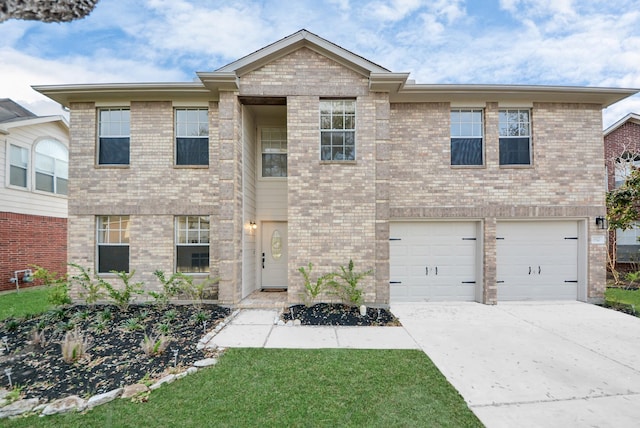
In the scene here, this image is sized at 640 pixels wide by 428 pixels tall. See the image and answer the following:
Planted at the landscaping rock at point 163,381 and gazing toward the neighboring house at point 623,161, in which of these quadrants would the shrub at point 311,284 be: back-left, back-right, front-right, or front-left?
front-left

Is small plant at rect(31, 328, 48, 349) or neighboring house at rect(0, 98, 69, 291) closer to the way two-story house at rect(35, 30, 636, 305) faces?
the small plant

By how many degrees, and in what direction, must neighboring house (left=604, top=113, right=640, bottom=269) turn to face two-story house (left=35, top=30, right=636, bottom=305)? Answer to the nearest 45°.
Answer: approximately 45° to its right

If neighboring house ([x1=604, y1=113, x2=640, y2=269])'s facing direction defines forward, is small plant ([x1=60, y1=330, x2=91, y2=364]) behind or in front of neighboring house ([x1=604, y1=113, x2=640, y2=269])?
in front

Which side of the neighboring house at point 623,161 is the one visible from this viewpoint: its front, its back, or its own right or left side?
front

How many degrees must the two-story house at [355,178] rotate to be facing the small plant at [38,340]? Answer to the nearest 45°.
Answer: approximately 45° to its right

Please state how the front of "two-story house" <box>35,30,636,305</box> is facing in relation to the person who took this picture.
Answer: facing the viewer

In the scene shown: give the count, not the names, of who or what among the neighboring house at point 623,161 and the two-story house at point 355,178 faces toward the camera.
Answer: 2

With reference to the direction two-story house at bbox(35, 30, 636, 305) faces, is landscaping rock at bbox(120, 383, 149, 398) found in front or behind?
in front
